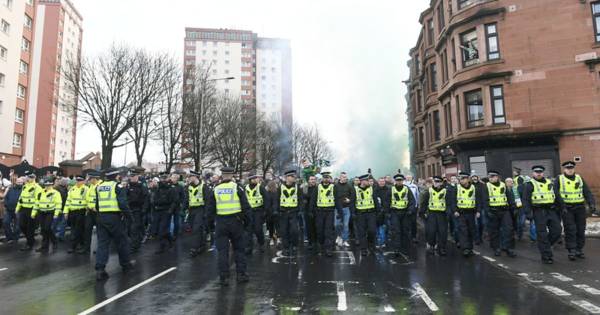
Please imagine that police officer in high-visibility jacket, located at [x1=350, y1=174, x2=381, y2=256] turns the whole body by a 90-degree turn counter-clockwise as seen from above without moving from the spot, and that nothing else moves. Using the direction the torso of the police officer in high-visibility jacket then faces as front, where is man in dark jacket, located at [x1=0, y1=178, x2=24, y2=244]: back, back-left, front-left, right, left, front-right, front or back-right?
back

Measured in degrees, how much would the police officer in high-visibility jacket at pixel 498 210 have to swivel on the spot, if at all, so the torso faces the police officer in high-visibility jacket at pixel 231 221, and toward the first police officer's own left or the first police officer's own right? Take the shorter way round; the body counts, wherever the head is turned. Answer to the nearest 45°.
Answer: approximately 45° to the first police officer's own right

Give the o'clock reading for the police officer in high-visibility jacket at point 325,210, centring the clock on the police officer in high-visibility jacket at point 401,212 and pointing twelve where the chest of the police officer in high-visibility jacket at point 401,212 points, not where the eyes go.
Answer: the police officer in high-visibility jacket at point 325,210 is roughly at 2 o'clock from the police officer in high-visibility jacket at point 401,212.

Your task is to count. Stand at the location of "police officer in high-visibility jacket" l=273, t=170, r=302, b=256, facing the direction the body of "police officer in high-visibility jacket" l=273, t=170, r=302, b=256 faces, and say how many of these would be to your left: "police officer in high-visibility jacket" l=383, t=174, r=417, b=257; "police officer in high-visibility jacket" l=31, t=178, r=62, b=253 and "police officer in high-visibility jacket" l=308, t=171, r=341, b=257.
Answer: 2

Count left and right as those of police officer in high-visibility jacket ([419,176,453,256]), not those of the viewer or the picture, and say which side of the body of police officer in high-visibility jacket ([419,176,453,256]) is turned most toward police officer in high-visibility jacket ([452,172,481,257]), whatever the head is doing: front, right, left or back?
left

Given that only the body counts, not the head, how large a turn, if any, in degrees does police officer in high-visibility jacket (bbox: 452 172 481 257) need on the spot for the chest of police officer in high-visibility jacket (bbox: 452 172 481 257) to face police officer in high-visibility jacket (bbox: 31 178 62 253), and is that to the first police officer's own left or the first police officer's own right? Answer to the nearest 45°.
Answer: approximately 90° to the first police officer's own right

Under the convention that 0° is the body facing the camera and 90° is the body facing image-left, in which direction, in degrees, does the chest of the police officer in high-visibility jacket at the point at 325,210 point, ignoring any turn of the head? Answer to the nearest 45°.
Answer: approximately 0°
